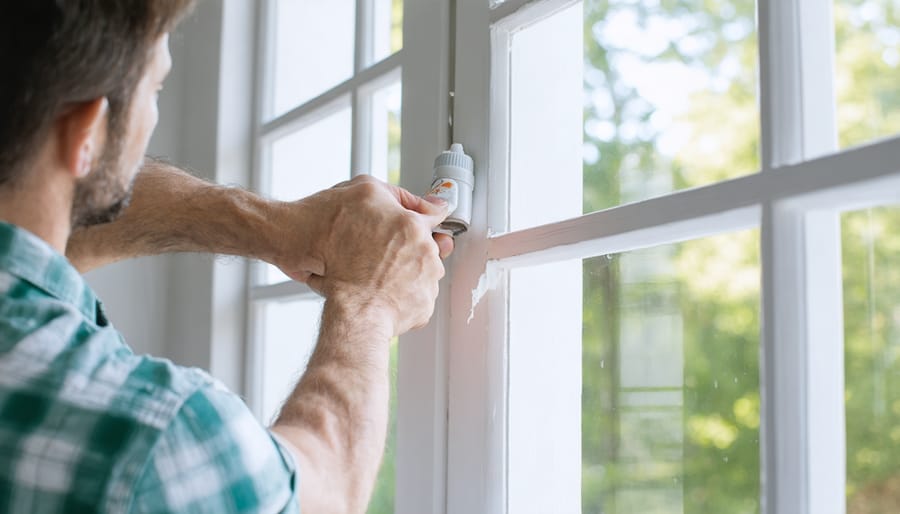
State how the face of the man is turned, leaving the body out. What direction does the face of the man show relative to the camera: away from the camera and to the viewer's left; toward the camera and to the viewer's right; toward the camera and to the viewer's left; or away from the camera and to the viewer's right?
away from the camera and to the viewer's right

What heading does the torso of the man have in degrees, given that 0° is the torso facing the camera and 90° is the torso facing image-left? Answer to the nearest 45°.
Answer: approximately 225°

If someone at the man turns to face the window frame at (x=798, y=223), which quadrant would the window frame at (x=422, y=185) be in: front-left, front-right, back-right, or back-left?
front-left

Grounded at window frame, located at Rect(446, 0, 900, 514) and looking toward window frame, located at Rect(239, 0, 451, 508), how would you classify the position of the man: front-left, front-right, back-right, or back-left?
front-left

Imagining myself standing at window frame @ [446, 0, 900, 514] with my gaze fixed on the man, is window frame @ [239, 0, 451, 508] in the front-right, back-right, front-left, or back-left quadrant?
front-right
